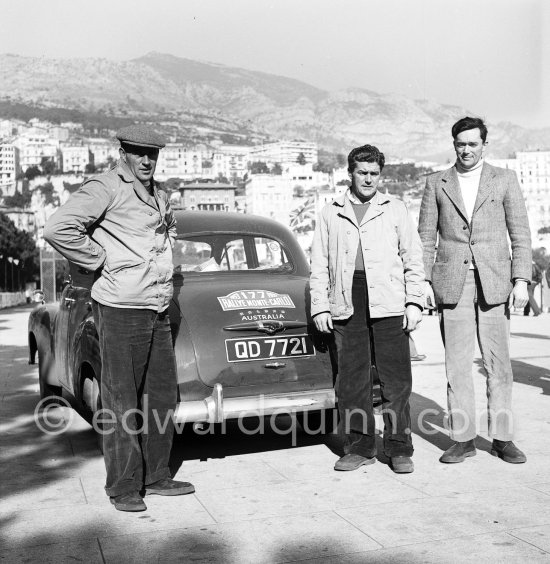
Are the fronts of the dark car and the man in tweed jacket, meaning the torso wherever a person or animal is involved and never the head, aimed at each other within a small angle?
no

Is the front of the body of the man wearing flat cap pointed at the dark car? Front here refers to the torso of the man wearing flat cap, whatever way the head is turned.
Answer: no

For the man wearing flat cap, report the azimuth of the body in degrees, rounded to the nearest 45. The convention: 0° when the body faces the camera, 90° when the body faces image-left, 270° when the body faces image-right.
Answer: approximately 315°

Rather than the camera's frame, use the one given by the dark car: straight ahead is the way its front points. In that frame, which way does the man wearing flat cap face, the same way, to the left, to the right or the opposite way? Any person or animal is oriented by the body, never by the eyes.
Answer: the opposite way

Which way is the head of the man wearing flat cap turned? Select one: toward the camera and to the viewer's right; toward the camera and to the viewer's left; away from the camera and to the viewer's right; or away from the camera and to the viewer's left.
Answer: toward the camera and to the viewer's right

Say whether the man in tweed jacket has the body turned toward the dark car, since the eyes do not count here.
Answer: no

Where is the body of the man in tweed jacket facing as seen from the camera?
toward the camera

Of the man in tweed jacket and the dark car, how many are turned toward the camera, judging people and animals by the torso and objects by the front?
1

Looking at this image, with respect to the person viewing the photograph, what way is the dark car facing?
facing away from the viewer and to the left of the viewer

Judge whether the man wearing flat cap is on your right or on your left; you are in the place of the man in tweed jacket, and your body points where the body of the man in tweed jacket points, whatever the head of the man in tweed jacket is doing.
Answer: on your right

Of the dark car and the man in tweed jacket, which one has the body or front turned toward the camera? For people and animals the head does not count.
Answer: the man in tweed jacket

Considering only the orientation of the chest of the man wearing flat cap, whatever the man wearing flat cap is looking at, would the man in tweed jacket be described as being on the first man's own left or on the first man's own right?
on the first man's own left

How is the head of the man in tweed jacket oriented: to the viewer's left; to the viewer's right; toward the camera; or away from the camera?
toward the camera

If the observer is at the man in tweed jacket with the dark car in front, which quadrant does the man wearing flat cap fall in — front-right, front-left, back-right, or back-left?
front-left

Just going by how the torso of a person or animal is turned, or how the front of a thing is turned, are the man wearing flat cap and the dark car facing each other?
no
